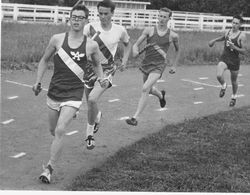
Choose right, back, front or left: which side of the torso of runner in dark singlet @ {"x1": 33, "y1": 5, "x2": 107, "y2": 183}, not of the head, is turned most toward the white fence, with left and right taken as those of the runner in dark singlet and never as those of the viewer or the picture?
back

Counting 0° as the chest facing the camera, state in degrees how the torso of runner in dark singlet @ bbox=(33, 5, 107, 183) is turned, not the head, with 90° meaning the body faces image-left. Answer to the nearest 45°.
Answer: approximately 0°

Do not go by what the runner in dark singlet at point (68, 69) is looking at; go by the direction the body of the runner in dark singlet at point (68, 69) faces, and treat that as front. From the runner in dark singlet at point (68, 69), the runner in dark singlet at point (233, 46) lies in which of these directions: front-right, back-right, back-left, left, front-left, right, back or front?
back-left

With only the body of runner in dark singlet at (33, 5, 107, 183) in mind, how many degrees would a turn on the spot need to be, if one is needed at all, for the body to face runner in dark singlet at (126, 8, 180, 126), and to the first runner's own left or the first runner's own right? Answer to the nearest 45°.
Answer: approximately 135° to the first runner's own left
